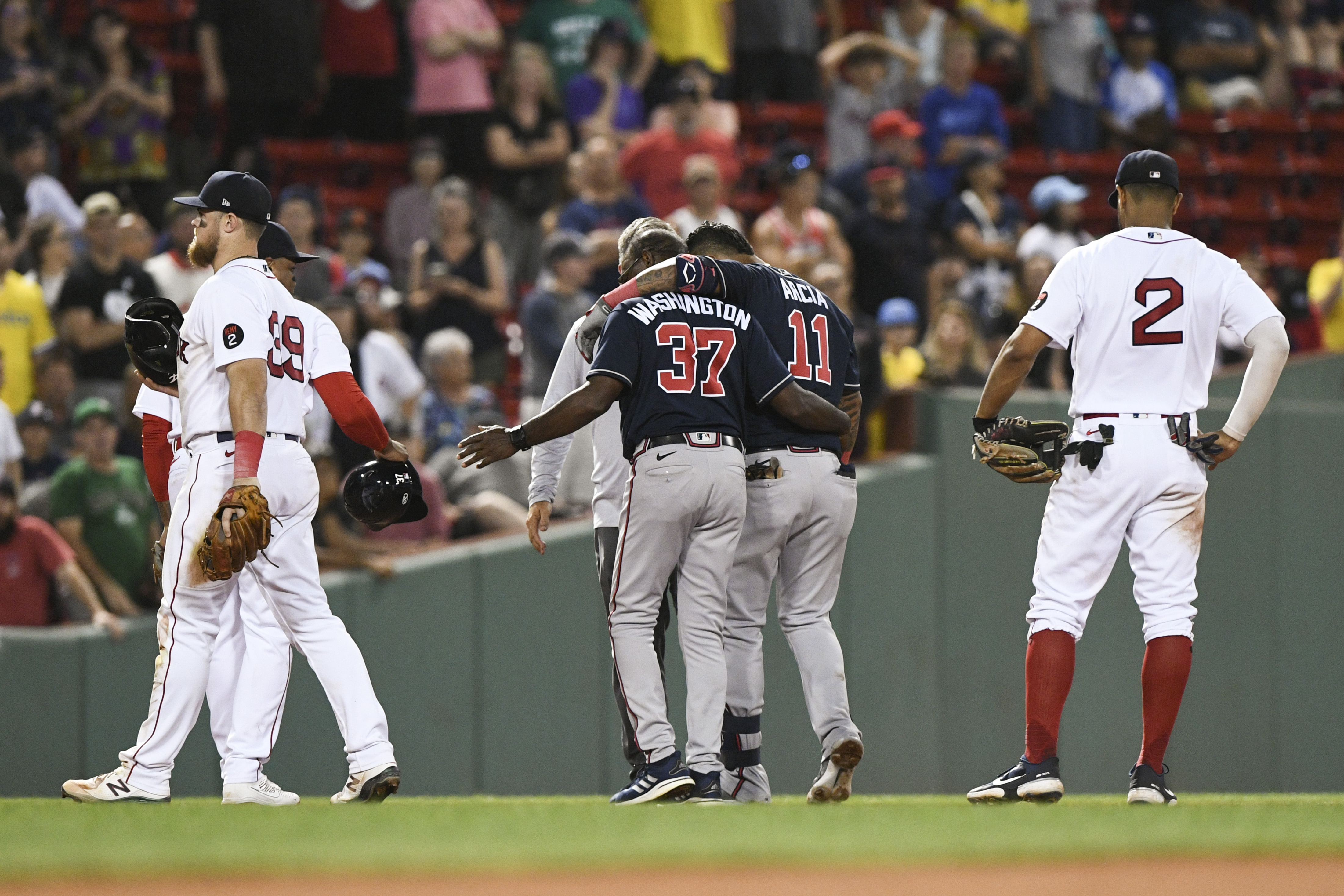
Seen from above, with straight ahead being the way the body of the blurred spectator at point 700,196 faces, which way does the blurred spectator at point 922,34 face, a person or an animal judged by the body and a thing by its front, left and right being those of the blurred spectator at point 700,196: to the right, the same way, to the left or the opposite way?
the same way

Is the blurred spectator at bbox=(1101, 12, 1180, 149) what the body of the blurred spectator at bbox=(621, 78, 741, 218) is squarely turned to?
no

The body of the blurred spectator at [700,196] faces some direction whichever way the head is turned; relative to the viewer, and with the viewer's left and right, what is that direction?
facing the viewer

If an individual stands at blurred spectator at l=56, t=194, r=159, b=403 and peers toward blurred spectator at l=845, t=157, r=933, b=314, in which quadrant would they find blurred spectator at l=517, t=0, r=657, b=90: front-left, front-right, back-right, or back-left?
front-left

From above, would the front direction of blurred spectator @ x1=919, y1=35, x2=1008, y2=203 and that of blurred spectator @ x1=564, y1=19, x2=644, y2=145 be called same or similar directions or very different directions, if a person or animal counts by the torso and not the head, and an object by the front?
same or similar directions

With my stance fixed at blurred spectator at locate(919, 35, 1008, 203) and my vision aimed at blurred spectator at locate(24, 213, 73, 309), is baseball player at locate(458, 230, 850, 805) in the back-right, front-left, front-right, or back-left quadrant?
front-left

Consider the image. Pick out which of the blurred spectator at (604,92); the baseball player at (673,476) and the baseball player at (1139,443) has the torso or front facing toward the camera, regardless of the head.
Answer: the blurred spectator

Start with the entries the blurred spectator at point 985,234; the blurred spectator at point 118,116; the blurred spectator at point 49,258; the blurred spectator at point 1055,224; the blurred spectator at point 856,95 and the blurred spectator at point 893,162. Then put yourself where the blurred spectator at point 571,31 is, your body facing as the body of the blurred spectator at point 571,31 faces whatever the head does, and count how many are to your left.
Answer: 4

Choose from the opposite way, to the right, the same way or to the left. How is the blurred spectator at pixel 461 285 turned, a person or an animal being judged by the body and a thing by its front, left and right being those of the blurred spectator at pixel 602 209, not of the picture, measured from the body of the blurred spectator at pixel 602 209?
the same way

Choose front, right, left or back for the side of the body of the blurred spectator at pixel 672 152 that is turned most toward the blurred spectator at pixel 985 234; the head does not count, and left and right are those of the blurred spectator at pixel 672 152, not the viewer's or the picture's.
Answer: left

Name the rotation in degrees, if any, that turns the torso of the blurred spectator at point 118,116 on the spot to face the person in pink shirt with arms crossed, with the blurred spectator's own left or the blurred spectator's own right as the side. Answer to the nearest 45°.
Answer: approximately 90° to the blurred spectator's own left

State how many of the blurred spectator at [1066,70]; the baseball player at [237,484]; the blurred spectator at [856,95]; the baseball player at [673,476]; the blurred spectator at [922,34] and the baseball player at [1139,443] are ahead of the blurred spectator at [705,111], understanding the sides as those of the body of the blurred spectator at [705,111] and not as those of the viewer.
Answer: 3

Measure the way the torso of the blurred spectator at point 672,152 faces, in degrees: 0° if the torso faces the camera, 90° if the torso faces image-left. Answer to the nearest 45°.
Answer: approximately 0°

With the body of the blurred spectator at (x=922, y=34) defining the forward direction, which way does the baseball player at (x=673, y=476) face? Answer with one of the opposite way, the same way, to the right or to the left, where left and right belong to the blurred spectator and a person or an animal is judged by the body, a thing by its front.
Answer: the opposite way

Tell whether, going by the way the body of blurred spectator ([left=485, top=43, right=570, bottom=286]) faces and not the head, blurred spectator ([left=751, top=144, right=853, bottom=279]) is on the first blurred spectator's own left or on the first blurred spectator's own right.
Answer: on the first blurred spectator's own left

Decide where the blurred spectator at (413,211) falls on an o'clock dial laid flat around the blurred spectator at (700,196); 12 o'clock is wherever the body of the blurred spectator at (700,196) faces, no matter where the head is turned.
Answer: the blurred spectator at (413,211) is roughly at 4 o'clock from the blurred spectator at (700,196).

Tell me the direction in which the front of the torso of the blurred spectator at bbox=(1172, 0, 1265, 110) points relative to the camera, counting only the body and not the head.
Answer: toward the camera

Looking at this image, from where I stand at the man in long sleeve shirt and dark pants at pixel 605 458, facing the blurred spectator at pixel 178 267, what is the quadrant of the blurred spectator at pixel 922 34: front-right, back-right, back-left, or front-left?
front-right

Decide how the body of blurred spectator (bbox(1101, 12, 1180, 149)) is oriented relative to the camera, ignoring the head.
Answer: toward the camera

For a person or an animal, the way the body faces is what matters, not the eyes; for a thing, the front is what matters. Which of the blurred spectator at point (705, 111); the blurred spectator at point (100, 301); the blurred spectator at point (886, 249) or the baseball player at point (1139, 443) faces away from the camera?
the baseball player

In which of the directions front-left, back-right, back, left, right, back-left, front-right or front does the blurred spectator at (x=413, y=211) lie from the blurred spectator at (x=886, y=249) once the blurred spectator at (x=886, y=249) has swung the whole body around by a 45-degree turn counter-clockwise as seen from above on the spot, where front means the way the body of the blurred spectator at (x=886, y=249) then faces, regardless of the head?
back-right
